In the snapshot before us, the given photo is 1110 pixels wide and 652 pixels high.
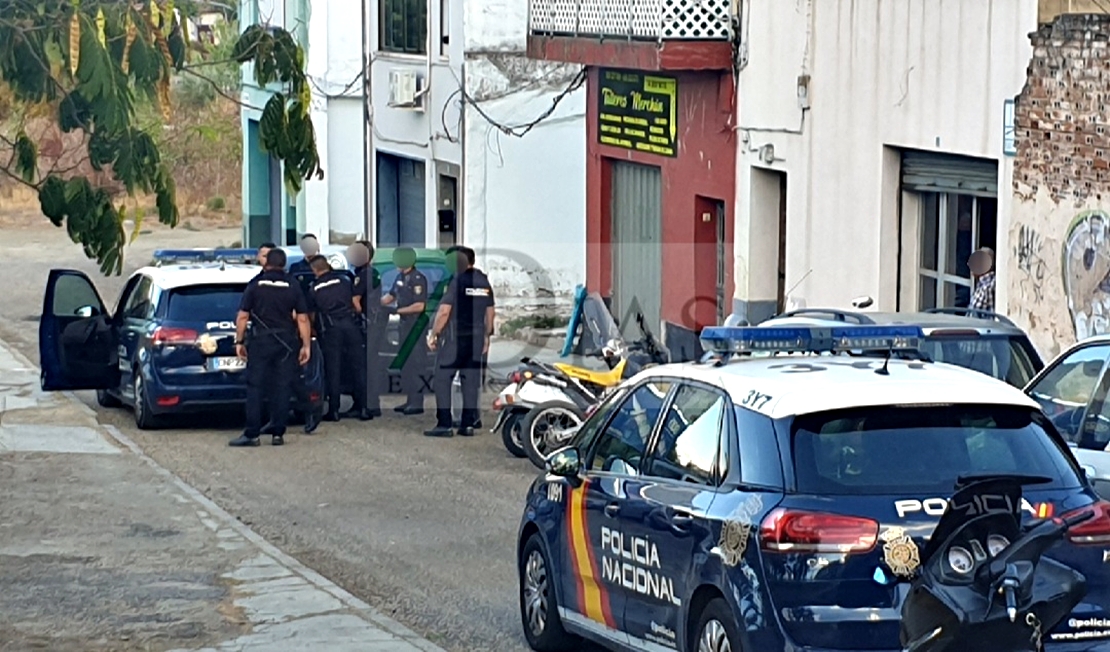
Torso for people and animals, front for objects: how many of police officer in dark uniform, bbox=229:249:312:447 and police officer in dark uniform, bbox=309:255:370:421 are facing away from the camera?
2

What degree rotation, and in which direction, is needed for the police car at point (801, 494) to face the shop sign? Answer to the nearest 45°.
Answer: approximately 45° to its right

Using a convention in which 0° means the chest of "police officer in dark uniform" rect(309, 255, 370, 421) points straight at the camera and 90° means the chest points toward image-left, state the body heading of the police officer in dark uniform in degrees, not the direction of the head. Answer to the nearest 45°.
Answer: approximately 180°

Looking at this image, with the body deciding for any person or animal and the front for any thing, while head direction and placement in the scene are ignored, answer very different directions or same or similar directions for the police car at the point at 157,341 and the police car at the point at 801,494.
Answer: same or similar directions

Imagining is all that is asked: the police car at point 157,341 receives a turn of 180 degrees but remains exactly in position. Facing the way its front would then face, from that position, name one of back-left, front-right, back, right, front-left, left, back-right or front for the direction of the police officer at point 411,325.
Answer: front-left

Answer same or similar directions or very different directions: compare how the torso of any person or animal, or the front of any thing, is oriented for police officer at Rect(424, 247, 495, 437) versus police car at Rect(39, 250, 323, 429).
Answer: same or similar directions

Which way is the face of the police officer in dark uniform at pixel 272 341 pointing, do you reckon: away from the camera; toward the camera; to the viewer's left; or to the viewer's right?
away from the camera

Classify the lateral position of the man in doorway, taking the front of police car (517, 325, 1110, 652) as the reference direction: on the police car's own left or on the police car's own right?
on the police car's own right

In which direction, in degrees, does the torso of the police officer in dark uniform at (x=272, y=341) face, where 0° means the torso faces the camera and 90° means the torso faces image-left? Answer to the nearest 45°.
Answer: approximately 180°

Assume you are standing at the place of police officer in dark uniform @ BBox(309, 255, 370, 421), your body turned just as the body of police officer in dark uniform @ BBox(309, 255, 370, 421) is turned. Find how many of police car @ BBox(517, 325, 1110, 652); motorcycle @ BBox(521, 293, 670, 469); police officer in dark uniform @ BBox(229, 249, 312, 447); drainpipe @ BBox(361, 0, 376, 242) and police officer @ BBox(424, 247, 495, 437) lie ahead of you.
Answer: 1

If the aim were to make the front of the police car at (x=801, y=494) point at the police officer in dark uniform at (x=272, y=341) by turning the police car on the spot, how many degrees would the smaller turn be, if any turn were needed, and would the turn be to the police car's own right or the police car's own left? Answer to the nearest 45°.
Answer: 0° — it already faces them

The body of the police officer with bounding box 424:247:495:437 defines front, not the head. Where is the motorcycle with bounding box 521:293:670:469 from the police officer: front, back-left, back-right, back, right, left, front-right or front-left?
back

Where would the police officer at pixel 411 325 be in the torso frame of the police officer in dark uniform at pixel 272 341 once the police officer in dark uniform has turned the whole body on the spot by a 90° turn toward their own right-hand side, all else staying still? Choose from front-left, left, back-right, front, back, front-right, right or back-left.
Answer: front-left

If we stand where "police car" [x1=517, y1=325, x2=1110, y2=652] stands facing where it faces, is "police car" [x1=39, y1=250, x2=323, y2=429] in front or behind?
in front

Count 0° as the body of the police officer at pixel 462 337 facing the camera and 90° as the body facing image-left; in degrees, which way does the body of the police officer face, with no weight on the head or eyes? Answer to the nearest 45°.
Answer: approximately 135°
